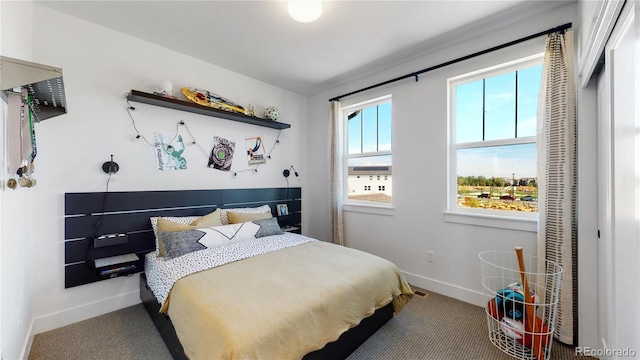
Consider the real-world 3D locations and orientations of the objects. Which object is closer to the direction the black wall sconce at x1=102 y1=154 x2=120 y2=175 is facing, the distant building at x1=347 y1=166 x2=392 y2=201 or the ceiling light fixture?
the ceiling light fixture

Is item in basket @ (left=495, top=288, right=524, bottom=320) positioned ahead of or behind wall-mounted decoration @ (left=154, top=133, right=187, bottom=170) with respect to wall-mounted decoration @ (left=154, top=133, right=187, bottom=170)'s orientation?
ahead

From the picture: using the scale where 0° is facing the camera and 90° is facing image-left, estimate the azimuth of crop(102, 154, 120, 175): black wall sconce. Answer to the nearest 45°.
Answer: approximately 0°

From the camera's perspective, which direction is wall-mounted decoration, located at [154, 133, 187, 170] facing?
toward the camera

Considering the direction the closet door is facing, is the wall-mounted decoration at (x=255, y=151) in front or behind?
in front

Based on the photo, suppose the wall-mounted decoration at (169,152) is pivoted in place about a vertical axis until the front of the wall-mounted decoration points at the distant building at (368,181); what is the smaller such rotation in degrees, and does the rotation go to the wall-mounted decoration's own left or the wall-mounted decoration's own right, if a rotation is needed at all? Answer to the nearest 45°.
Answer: approximately 90° to the wall-mounted decoration's own left

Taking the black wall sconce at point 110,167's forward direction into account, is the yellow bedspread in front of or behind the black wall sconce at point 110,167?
in front

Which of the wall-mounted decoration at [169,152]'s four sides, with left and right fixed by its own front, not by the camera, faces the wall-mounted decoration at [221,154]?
left

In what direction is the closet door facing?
to the viewer's left
